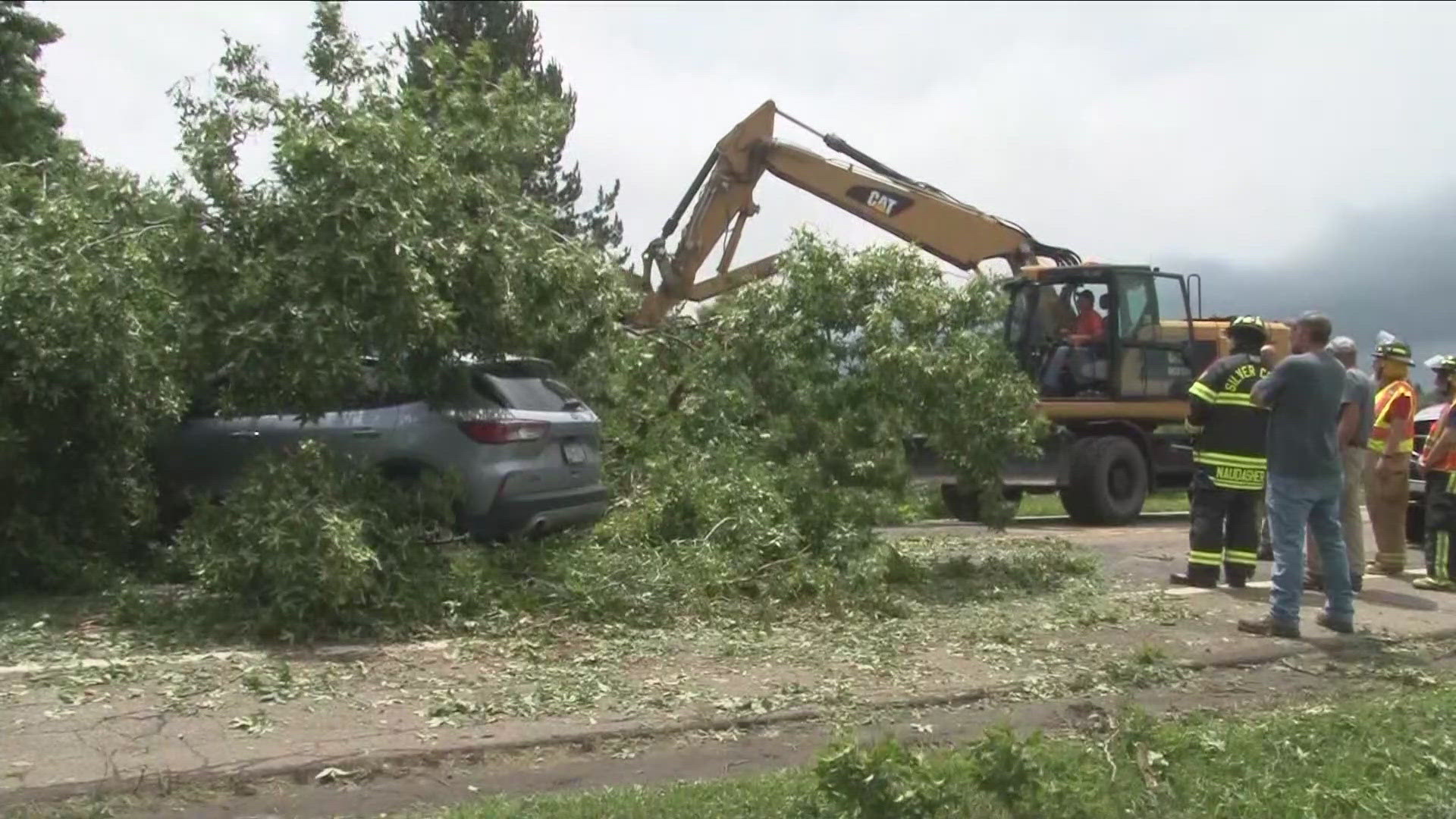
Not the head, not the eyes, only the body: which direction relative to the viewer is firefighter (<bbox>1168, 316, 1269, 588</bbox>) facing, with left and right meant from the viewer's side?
facing away from the viewer and to the left of the viewer

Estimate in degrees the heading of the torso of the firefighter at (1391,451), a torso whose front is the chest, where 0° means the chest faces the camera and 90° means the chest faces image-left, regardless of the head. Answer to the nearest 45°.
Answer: approximately 90°

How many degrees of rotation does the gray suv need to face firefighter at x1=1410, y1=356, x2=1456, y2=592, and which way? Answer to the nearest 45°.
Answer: approximately 135° to its right

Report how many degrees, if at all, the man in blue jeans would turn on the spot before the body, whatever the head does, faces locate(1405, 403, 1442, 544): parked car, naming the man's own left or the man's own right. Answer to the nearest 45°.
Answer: approximately 45° to the man's own right

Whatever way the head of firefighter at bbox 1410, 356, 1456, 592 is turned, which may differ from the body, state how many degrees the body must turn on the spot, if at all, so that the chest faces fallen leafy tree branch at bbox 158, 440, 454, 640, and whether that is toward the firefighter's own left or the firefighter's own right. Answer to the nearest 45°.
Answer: approximately 45° to the firefighter's own left

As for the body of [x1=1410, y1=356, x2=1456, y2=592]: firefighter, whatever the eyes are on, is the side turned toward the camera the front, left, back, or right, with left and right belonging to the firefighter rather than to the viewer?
left

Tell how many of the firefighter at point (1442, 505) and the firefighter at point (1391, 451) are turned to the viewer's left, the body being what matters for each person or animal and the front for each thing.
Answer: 2

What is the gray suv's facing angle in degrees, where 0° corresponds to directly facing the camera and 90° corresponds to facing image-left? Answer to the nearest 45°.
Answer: approximately 135°

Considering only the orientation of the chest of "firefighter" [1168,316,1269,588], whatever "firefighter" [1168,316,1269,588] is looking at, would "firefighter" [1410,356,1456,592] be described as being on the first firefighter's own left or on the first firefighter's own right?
on the first firefighter's own right

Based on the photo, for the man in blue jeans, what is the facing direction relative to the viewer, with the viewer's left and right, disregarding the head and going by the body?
facing away from the viewer and to the left of the viewer
